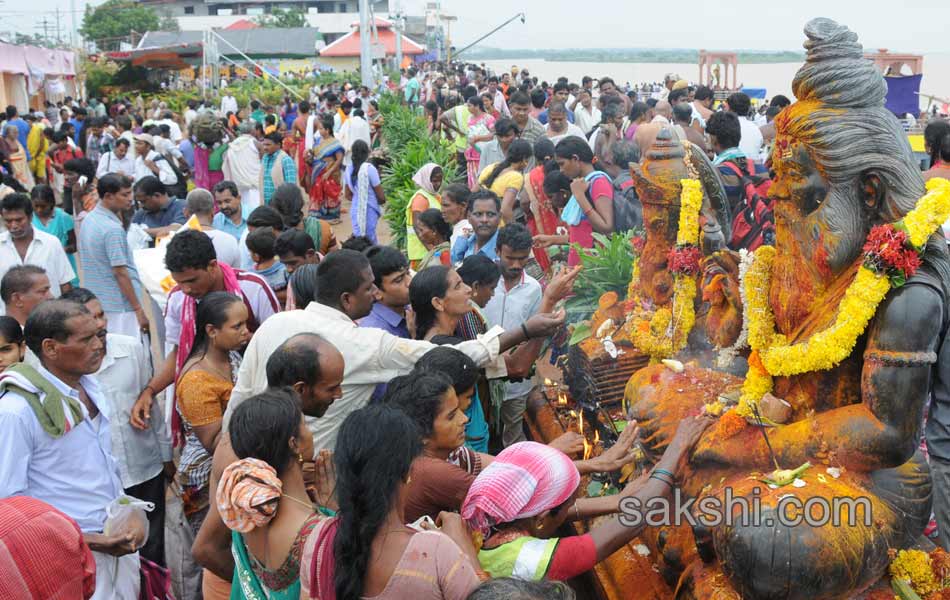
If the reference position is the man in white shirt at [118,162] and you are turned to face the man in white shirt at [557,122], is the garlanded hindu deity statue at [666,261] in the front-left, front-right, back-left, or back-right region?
front-right

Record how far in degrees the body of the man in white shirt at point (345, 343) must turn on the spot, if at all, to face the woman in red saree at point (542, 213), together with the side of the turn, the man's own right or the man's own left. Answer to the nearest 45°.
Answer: approximately 45° to the man's own left

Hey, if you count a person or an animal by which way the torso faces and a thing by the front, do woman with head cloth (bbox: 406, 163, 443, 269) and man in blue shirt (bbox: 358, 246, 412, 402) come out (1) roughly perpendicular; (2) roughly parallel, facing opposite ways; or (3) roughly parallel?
roughly parallel

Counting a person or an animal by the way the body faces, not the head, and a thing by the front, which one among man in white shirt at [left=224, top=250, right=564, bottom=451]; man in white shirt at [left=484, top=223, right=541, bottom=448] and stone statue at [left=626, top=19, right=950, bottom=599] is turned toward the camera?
man in white shirt at [left=484, top=223, right=541, bottom=448]

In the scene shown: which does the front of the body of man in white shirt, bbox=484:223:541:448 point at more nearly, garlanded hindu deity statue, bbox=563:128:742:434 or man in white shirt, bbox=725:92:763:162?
the garlanded hindu deity statue

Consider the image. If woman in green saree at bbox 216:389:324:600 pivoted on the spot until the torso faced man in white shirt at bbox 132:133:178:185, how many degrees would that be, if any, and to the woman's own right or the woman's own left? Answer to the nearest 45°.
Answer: approximately 45° to the woman's own left

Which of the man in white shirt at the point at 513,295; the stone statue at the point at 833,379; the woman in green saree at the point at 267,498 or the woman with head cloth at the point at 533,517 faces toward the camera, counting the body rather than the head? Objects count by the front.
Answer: the man in white shirt

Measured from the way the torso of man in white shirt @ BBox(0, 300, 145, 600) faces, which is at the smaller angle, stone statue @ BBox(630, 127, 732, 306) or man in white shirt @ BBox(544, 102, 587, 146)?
the stone statue

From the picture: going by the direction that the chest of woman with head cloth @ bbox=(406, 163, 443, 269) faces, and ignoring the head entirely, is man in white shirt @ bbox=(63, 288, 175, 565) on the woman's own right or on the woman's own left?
on the woman's own right

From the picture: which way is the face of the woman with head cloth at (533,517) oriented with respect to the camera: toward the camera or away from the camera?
away from the camera

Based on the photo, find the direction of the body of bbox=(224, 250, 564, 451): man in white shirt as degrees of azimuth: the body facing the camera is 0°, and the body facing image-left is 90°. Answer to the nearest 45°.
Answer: approximately 225°

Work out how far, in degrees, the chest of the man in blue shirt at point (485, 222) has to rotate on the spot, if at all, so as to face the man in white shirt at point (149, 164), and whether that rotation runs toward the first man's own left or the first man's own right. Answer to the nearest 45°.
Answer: approximately 135° to the first man's own right

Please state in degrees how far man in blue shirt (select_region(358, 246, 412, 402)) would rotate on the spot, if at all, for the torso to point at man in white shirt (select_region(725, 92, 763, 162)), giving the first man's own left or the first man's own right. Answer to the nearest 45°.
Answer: approximately 90° to the first man's own left

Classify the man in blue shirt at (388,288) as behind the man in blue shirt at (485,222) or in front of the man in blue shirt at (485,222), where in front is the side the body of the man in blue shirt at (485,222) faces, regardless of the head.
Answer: in front

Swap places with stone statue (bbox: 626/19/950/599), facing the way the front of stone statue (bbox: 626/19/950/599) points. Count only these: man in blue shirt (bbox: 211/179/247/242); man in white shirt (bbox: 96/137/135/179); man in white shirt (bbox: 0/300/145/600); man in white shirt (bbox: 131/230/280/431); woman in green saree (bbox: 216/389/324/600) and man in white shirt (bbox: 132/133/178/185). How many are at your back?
0

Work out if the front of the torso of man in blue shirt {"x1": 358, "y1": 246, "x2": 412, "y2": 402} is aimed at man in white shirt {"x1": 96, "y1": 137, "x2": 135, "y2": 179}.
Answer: no

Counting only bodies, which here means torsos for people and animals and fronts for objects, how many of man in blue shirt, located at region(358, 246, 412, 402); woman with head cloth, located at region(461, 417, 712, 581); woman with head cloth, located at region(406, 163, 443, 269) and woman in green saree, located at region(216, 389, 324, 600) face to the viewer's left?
0

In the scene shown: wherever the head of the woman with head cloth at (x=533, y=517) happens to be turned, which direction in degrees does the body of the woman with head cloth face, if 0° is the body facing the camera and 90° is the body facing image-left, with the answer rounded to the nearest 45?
approximately 225°

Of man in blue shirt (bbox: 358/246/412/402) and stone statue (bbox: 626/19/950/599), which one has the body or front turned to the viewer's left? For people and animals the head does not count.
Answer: the stone statue

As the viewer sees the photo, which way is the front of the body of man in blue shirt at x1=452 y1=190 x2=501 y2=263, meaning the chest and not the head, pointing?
toward the camera

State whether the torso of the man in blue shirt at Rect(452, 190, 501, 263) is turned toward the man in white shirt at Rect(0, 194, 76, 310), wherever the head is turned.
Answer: no

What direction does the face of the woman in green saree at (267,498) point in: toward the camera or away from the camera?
away from the camera
